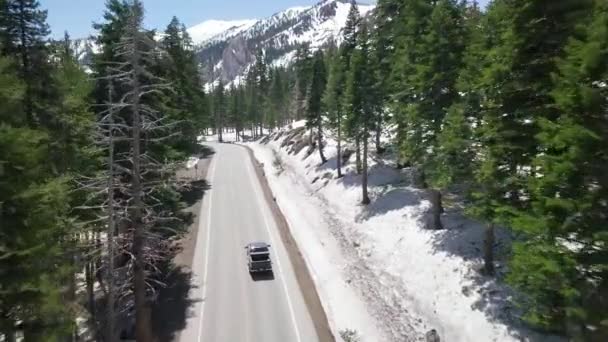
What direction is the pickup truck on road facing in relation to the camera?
away from the camera

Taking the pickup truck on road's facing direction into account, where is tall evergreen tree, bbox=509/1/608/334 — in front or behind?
behind

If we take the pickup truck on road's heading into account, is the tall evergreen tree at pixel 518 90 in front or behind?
behind

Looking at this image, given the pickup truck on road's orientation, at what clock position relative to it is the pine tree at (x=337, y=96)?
The pine tree is roughly at 1 o'clock from the pickup truck on road.
